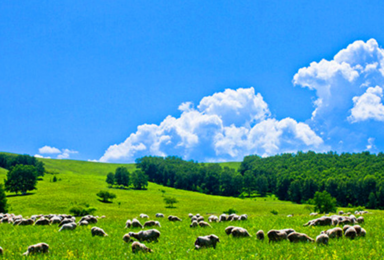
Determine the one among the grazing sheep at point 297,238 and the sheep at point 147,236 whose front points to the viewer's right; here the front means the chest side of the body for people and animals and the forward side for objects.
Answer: the grazing sheep

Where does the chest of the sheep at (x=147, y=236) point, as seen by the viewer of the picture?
to the viewer's left

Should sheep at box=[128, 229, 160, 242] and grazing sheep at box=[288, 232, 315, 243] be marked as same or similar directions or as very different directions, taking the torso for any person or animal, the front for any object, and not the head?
very different directions

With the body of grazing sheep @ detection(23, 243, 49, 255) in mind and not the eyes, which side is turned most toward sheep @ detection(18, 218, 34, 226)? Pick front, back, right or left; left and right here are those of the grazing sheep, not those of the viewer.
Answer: right

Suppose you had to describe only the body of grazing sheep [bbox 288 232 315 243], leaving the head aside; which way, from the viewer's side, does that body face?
to the viewer's right

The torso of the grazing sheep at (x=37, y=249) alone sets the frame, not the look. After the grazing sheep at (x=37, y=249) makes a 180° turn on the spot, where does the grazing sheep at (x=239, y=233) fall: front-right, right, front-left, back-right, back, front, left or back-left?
front

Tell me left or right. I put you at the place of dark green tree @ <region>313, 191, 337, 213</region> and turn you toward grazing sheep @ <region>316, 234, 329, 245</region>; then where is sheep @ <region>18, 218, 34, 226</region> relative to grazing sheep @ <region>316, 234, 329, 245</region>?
right

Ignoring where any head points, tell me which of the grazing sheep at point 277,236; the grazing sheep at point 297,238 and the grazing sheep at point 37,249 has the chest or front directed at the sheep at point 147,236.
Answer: the grazing sheep at point 277,236

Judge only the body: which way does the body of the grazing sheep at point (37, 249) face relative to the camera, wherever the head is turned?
to the viewer's left

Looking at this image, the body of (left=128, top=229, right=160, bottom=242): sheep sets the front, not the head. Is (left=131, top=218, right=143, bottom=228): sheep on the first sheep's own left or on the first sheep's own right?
on the first sheep's own right

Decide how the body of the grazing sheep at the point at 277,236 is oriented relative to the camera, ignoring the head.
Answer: to the viewer's left
